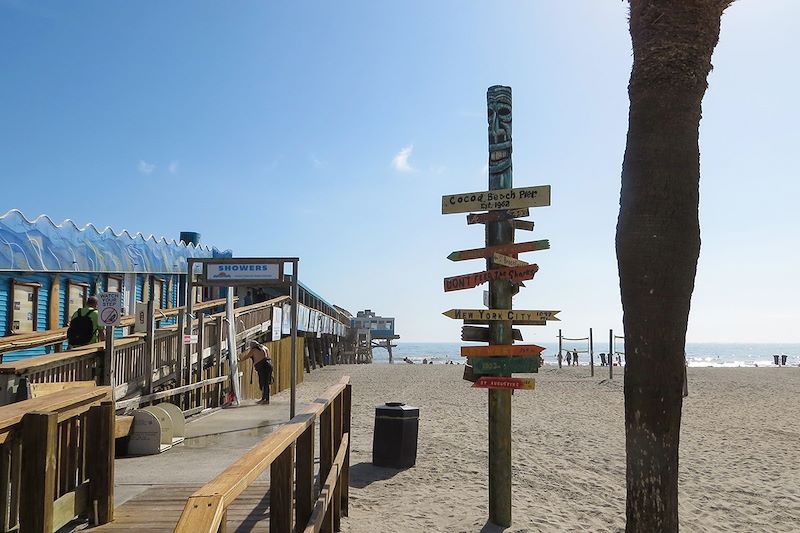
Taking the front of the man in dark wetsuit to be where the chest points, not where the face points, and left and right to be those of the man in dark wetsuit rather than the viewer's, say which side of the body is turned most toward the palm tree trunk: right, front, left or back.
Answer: left

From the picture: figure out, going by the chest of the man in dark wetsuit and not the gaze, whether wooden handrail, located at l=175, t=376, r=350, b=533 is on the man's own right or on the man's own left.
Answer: on the man's own left

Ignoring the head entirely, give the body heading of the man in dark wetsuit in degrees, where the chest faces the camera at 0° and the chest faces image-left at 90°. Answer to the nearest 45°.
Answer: approximately 90°

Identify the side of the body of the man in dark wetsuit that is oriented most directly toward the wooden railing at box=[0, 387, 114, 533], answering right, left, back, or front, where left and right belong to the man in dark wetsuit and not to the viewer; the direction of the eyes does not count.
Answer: left

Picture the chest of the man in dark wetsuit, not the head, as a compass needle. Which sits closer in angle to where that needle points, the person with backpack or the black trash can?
the person with backpack
